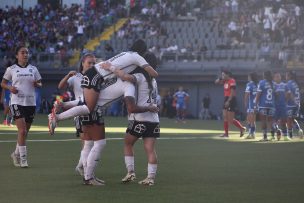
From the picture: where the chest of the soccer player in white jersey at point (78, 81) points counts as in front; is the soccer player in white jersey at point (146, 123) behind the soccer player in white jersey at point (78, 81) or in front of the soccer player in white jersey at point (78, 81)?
in front

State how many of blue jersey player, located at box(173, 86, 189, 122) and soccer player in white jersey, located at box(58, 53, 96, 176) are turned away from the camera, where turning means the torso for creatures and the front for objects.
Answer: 0

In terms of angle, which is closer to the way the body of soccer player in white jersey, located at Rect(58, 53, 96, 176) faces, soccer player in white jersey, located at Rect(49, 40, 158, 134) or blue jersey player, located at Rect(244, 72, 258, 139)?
the soccer player in white jersey
